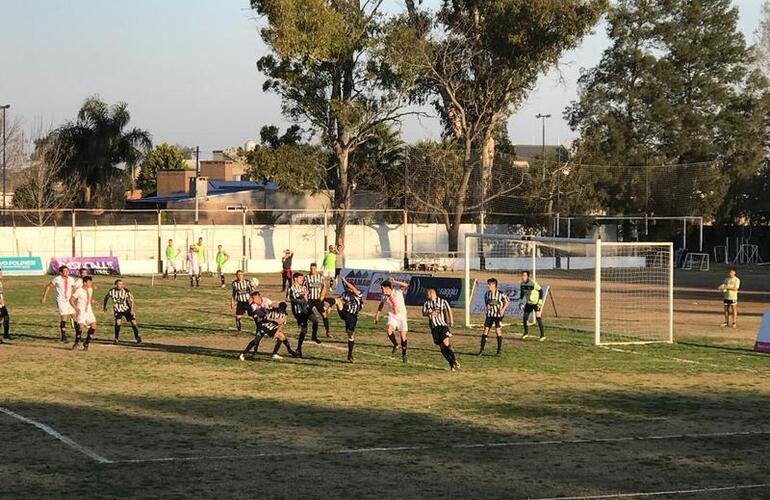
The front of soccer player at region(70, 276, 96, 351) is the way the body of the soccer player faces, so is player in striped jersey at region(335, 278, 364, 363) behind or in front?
in front

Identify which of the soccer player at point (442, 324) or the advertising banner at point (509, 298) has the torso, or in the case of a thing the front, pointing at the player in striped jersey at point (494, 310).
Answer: the advertising banner

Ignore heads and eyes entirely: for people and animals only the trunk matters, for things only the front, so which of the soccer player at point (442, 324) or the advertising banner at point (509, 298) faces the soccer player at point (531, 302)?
the advertising banner

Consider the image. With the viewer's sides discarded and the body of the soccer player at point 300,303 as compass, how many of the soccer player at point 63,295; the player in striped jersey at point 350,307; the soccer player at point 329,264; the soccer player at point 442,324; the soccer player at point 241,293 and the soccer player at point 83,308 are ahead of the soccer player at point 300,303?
2

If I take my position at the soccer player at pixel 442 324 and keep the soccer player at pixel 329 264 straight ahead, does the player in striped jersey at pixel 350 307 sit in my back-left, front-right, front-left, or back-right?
front-left

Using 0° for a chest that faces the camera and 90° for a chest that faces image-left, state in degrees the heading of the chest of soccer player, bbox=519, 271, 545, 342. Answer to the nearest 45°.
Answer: approximately 45°

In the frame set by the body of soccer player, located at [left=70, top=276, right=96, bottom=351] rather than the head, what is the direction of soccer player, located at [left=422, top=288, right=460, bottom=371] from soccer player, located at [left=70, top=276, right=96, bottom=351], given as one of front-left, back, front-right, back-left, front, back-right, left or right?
front

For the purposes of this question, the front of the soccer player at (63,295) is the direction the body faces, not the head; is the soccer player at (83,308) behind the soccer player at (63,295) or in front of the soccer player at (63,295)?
in front

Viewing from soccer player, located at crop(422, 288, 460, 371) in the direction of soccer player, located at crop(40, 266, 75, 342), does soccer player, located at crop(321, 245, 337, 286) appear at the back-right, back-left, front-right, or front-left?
front-right

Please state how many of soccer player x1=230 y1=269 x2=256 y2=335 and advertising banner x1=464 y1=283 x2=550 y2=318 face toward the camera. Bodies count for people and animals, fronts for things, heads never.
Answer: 2

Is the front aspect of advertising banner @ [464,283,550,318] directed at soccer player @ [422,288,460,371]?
yes

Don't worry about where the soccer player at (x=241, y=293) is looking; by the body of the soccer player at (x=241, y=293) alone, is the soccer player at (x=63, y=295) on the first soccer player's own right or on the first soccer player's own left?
on the first soccer player's own right

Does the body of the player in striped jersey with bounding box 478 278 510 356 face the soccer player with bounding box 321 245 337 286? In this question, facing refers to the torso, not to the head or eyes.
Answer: no

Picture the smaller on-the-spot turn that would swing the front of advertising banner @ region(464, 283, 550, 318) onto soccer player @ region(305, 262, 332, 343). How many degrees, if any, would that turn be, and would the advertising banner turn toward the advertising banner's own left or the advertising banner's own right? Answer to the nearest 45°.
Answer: approximately 45° to the advertising banner's own right

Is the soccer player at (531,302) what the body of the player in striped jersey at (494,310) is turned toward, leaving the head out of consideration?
no

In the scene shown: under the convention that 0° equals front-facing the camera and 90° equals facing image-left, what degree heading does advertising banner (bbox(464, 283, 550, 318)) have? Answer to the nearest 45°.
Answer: approximately 0°

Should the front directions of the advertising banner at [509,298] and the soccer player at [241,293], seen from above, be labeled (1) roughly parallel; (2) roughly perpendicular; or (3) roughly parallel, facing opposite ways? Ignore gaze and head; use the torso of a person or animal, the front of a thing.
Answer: roughly parallel
